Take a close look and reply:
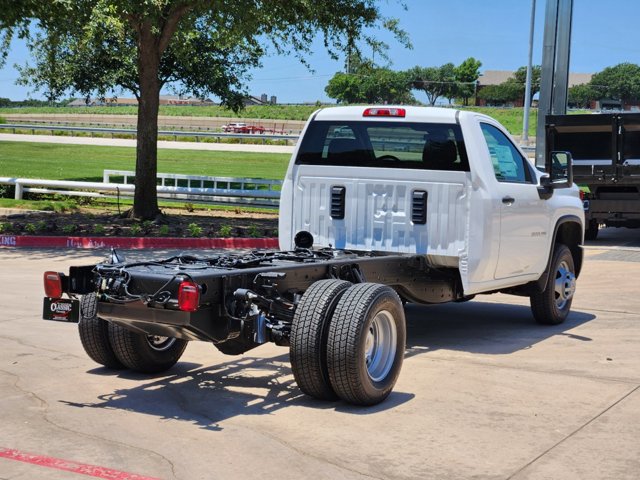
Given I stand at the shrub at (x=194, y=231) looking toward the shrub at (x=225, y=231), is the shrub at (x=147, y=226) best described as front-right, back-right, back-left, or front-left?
back-left

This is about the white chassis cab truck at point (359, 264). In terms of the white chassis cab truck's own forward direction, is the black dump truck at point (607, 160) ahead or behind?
ahead

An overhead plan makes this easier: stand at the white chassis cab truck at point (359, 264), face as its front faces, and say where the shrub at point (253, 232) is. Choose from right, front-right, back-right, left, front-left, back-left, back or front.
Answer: front-left

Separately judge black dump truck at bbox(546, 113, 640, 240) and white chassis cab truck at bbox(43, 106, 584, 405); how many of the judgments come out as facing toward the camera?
0

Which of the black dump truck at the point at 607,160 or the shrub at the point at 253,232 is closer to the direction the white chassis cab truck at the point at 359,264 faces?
the black dump truck

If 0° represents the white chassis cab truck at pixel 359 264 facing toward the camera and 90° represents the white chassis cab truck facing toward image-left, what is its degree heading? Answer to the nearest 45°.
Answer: approximately 225°

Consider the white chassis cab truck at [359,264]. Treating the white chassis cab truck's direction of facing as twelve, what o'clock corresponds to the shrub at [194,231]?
The shrub is roughly at 10 o'clock from the white chassis cab truck.

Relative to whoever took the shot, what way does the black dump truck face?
facing away from the viewer
